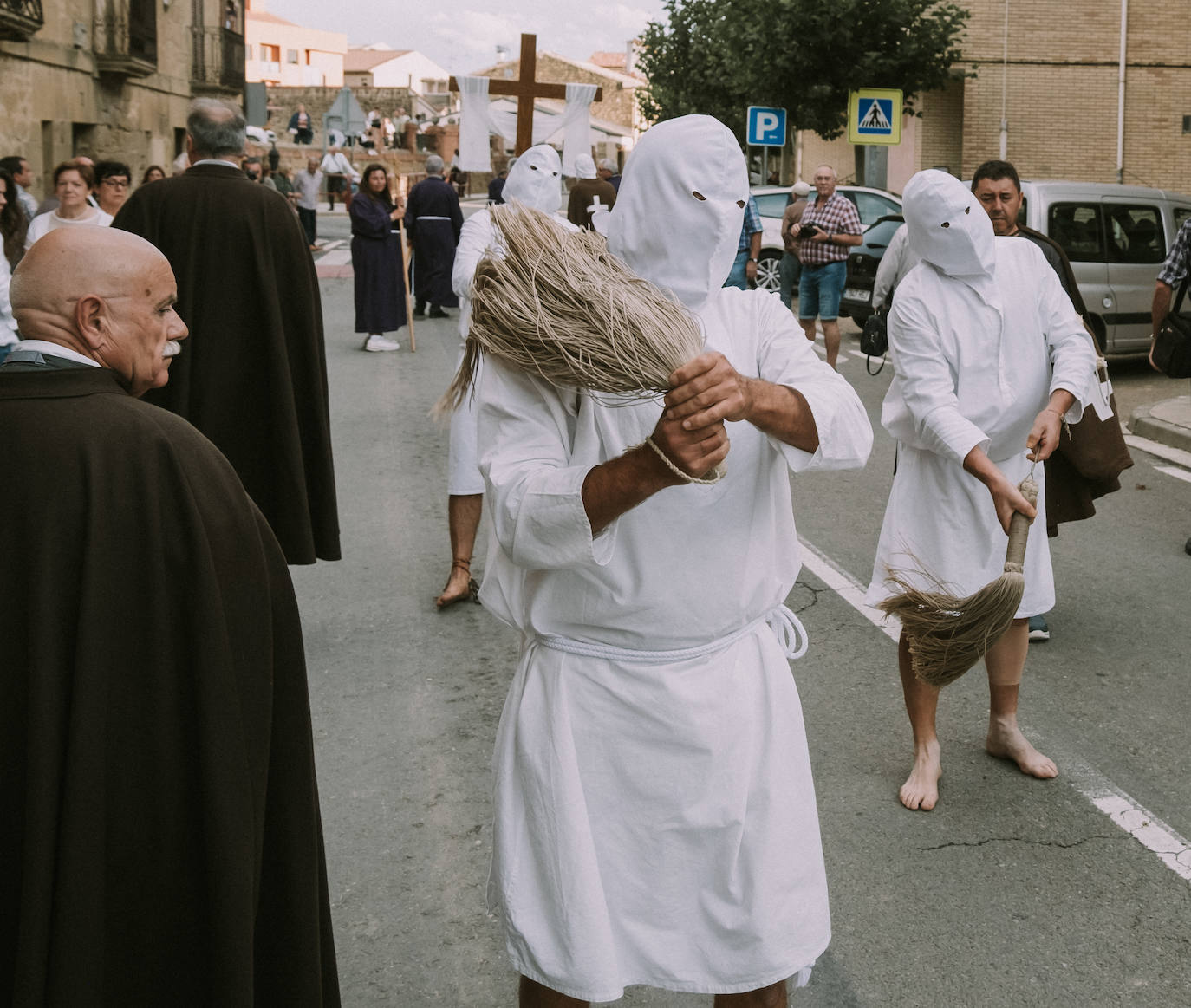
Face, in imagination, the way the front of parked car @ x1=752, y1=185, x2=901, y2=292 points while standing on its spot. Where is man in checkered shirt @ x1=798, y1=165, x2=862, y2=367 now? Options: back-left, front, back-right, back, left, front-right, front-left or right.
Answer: right

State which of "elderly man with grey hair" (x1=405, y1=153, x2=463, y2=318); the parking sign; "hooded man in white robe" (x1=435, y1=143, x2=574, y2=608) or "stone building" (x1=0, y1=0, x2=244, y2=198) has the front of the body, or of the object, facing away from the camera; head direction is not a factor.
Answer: the elderly man with grey hair

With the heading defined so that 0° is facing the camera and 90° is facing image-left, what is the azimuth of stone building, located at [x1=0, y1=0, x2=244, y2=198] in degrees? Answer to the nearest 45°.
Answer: approximately 315°

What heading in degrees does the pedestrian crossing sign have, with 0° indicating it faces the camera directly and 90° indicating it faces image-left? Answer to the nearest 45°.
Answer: approximately 0°

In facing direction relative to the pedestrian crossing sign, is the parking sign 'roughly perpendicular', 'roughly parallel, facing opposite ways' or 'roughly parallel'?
roughly parallel

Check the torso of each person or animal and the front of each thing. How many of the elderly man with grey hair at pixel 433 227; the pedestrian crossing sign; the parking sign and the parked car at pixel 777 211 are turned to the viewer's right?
1

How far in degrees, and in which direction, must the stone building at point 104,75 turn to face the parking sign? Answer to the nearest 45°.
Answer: approximately 45° to its left

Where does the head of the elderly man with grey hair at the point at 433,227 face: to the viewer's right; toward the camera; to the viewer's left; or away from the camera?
away from the camera

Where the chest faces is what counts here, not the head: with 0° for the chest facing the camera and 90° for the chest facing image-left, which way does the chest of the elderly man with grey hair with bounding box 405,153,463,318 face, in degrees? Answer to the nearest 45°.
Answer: approximately 180°

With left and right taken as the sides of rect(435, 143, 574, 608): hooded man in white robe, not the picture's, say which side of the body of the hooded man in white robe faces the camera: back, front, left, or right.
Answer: front

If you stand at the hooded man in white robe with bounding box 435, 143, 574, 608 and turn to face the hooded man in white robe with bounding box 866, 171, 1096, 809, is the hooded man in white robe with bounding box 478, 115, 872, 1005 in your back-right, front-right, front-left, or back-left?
front-right

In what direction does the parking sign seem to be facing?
toward the camera

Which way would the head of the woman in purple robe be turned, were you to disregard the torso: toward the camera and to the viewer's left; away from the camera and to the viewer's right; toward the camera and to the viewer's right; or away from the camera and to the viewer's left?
toward the camera and to the viewer's right
